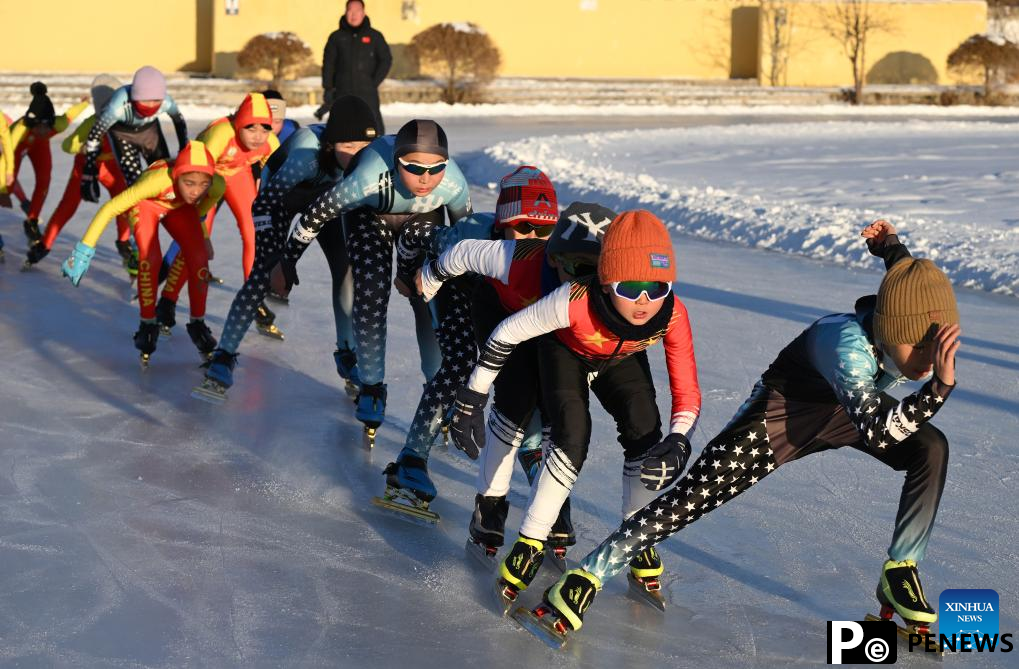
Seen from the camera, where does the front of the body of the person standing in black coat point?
toward the camera

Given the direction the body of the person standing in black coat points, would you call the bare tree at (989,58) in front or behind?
behind

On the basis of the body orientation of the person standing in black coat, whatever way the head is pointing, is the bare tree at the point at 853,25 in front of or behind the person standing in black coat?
behind

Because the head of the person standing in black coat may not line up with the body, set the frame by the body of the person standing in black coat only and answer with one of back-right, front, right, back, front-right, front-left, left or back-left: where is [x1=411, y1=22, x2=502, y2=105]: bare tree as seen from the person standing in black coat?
back

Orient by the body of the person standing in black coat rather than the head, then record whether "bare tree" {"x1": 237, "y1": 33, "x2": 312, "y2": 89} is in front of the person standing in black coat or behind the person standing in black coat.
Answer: behind
